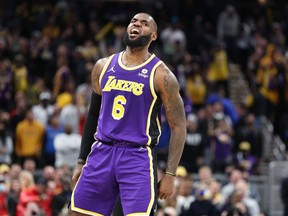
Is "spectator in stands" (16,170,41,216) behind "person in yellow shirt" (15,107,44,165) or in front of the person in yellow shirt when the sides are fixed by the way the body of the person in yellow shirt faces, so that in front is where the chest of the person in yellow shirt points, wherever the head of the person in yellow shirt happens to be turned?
in front

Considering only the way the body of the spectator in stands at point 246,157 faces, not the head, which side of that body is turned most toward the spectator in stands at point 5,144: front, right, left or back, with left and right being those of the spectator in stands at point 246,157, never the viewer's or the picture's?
right

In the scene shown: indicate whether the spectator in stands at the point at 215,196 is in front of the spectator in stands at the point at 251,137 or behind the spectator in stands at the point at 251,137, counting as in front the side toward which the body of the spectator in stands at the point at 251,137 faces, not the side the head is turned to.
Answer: in front

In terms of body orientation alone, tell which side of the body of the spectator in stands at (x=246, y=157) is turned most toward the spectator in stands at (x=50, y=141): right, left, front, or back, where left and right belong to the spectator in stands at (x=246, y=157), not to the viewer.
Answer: right

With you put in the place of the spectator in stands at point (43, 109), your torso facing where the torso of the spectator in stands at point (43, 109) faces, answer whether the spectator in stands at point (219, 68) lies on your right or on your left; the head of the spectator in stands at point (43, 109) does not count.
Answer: on your left

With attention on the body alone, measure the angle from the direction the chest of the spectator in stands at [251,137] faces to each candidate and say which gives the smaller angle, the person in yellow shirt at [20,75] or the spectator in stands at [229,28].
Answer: the person in yellow shirt

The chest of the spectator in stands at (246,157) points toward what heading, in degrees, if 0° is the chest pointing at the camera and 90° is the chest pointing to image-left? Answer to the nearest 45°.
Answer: approximately 0°

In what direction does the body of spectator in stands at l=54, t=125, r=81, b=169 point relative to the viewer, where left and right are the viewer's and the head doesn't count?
facing the viewer

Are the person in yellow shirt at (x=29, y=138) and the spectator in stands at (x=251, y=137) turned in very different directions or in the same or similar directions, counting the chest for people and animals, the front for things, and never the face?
same or similar directions

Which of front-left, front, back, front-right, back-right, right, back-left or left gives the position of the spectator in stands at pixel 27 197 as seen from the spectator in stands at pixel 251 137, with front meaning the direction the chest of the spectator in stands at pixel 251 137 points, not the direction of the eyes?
front-right

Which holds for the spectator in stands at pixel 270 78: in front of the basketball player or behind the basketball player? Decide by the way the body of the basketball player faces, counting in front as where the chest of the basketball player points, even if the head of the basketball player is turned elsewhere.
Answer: behind

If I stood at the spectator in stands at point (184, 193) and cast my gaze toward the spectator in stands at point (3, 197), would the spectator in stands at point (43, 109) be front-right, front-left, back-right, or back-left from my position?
front-right

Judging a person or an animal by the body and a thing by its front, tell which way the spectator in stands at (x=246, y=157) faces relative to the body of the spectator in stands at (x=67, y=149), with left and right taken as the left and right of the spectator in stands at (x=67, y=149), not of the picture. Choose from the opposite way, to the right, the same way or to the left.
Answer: the same way

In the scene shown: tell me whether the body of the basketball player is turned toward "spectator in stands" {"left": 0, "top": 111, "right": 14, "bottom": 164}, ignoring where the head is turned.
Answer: no

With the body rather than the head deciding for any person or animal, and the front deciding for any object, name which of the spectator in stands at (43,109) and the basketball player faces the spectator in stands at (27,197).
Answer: the spectator in stands at (43,109)

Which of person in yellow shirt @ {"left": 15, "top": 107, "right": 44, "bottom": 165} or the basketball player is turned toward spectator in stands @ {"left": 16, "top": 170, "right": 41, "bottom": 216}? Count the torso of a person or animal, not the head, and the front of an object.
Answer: the person in yellow shirt
